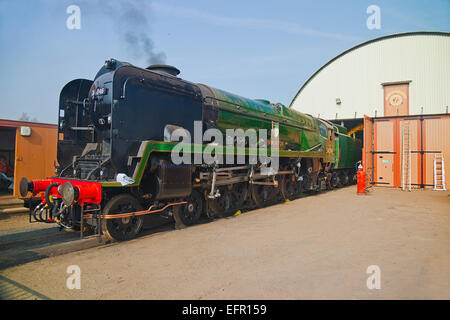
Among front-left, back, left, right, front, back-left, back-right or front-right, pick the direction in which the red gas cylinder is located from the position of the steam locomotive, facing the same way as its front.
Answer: back

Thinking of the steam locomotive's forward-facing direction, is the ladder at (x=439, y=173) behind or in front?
behind

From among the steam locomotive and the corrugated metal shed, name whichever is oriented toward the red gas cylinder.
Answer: the corrugated metal shed

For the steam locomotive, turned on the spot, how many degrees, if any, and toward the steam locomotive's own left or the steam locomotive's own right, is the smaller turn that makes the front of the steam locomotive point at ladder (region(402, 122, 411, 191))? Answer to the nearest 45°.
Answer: approximately 180°

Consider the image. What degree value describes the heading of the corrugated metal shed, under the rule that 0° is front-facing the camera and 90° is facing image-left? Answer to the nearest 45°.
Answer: approximately 0°

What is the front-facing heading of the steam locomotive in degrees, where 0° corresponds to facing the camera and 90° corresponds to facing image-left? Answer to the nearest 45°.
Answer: approximately 45°
